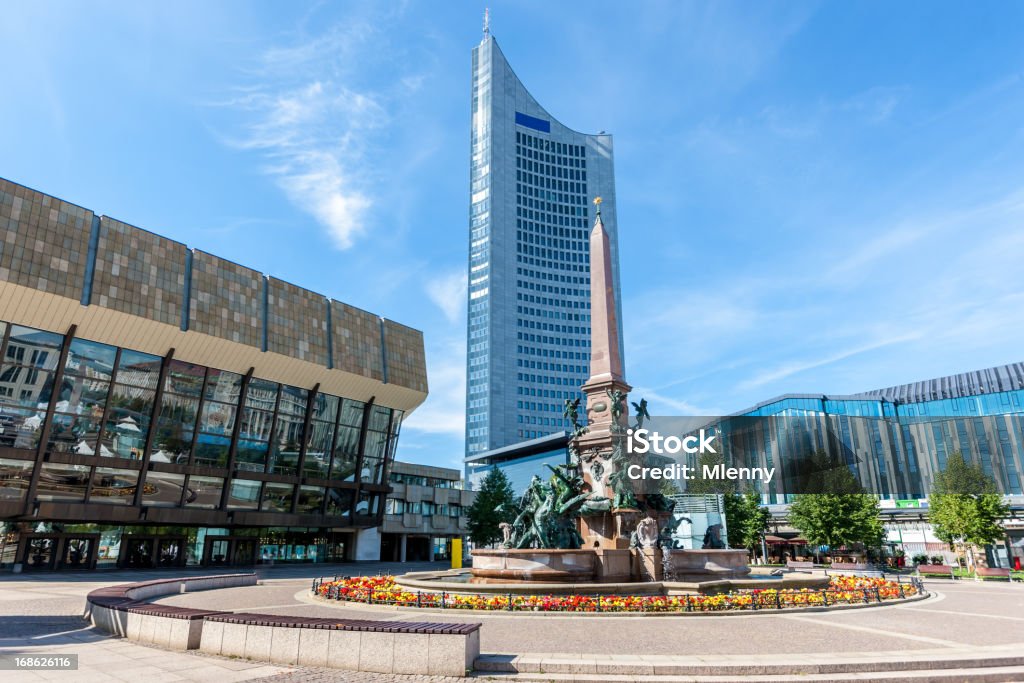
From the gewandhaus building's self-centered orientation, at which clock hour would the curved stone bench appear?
The curved stone bench is roughly at 1 o'clock from the gewandhaus building.

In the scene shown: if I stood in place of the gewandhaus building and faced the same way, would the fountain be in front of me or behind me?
in front

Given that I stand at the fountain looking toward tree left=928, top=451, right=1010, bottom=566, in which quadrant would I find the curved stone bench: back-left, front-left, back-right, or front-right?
back-right

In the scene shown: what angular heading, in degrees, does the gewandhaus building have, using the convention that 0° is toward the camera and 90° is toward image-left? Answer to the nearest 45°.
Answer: approximately 315°

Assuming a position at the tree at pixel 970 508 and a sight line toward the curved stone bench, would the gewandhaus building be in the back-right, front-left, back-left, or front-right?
front-right

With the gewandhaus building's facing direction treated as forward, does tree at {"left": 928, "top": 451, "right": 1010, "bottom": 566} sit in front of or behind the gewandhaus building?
in front

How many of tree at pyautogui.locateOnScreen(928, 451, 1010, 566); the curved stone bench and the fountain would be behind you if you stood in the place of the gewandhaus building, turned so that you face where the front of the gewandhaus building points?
0
